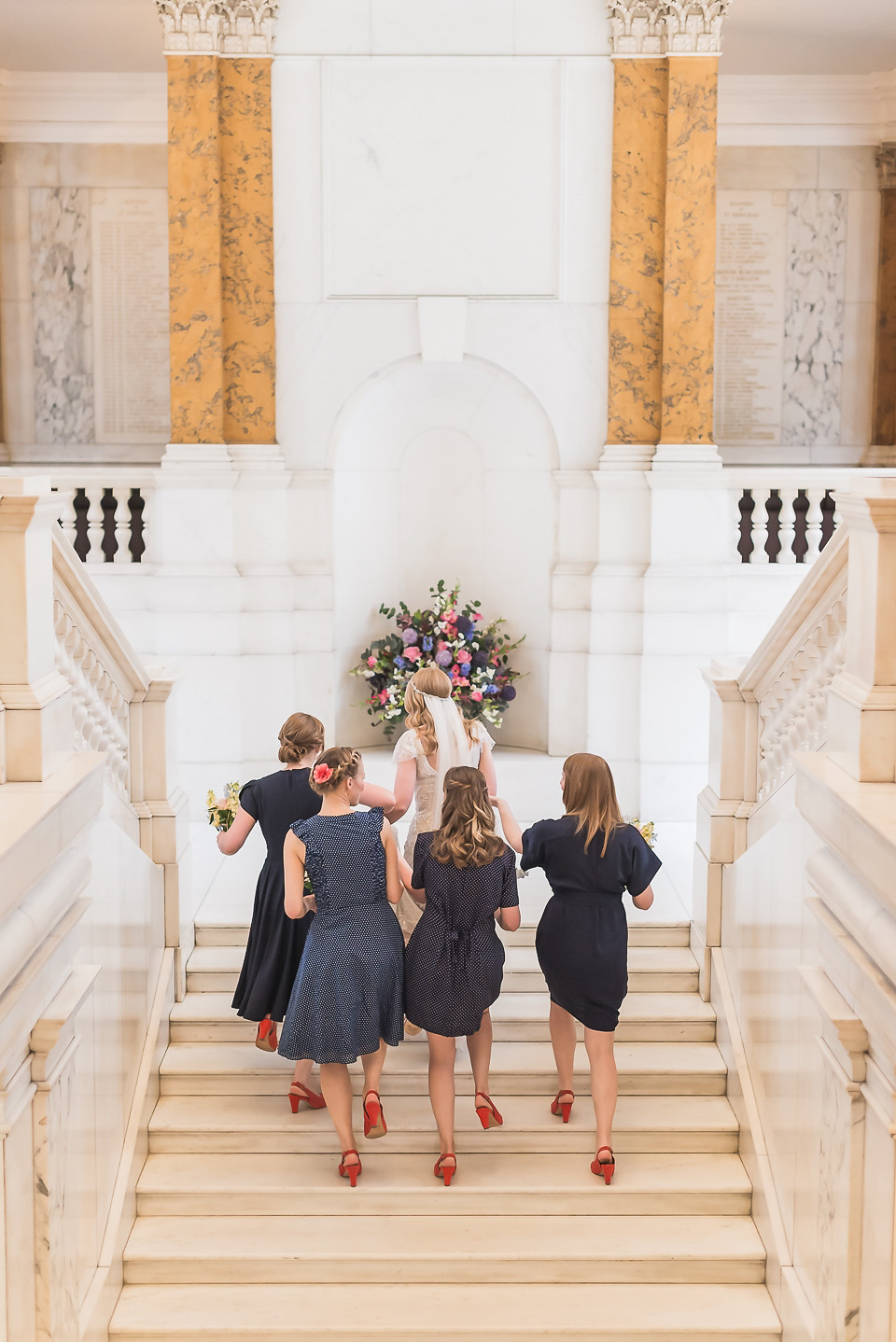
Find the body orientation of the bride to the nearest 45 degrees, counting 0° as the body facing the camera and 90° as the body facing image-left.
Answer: approximately 180°

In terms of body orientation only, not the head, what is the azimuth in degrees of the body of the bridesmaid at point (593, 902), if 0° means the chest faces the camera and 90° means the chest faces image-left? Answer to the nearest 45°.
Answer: approximately 180°

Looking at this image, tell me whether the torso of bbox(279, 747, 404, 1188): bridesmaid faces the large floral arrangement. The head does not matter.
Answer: yes

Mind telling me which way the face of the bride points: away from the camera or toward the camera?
away from the camera

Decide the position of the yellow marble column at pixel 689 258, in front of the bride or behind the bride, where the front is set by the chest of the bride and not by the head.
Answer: in front

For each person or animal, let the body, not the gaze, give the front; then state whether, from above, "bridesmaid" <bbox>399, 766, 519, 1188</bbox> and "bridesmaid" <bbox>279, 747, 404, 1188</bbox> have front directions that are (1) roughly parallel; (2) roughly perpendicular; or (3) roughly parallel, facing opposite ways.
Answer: roughly parallel

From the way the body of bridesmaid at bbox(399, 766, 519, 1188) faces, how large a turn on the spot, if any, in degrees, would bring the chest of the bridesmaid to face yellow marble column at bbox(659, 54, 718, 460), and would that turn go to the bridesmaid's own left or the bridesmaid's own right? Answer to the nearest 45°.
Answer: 0° — they already face it

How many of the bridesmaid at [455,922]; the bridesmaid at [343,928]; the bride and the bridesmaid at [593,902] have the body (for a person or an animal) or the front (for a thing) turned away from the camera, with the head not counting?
4

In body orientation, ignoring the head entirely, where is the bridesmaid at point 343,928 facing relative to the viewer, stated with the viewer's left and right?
facing away from the viewer

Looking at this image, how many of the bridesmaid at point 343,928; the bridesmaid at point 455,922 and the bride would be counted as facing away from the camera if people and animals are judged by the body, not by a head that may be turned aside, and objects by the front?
3

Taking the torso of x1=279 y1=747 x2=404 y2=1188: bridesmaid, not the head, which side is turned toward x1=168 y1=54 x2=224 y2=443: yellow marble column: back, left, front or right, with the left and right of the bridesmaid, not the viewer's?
front

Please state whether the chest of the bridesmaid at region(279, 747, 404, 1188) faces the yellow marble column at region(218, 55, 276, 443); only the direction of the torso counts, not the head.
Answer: yes

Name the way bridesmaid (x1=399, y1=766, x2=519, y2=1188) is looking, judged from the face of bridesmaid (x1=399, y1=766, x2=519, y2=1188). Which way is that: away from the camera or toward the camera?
away from the camera

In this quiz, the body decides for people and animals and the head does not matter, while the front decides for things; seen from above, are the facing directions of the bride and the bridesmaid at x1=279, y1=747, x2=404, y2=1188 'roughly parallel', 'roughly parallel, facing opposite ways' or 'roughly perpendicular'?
roughly parallel

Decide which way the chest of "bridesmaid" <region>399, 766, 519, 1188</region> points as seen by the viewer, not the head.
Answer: away from the camera

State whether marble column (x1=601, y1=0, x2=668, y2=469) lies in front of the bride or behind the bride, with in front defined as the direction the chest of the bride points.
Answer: in front
